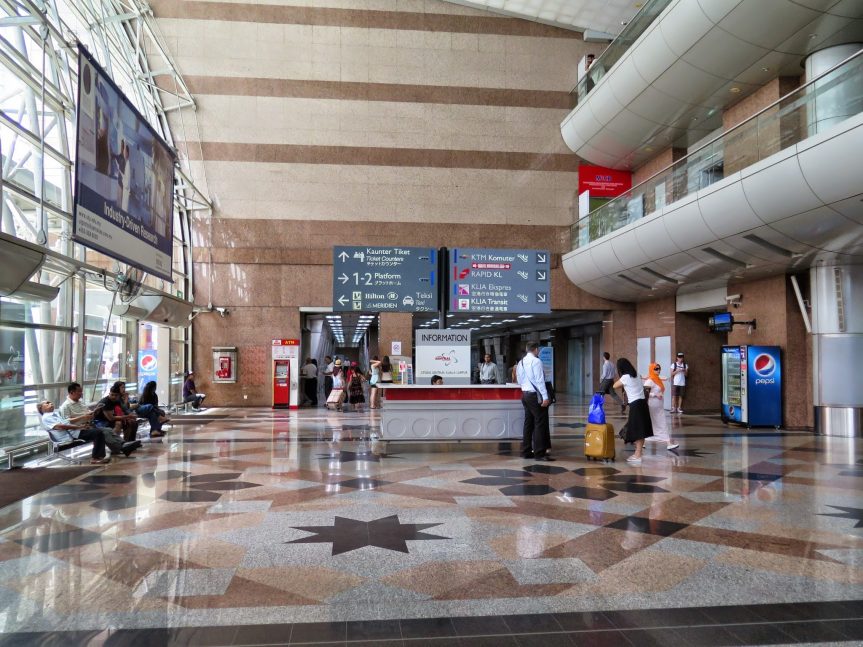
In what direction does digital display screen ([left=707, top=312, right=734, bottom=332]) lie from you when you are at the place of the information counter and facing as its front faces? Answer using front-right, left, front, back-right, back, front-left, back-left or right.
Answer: back-left

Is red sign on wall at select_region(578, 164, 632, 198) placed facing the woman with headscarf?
yes

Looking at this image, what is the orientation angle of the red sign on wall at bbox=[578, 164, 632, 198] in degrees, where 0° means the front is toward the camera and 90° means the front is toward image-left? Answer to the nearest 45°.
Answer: approximately 0°

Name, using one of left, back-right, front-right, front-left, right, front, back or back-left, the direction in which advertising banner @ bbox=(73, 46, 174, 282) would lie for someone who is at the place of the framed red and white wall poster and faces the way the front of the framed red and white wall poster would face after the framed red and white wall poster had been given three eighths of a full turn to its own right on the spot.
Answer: back-left

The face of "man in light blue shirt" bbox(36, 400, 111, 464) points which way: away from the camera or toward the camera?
toward the camera

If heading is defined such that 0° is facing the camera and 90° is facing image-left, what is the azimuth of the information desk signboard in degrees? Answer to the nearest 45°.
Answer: approximately 0°

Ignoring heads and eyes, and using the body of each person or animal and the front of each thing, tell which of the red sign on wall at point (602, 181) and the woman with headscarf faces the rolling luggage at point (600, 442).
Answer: the red sign on wall

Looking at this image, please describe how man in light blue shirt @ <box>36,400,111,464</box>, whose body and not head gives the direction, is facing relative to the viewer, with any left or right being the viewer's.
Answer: facing to the right of the viewer

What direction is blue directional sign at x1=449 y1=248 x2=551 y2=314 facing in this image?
toward the camera

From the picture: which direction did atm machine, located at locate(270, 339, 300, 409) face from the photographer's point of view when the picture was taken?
facing the viewer

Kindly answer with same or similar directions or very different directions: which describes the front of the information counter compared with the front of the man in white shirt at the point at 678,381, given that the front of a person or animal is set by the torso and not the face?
same or similar directions

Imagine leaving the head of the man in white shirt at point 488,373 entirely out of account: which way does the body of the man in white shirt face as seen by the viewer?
toward the camera

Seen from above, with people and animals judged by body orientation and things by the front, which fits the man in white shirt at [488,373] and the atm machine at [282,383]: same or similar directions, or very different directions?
same or similar directions

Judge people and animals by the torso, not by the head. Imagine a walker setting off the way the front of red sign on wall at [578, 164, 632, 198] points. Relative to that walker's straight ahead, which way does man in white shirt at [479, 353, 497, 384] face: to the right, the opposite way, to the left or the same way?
the same way
